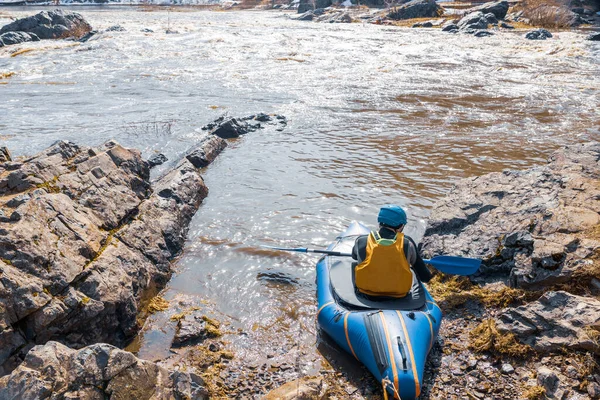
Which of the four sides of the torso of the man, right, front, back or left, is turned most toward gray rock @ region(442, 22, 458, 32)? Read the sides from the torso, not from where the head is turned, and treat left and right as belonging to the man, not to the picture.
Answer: front

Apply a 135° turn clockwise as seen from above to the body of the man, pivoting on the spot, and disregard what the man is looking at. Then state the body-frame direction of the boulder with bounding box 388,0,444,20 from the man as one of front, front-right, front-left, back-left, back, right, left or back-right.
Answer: back-left

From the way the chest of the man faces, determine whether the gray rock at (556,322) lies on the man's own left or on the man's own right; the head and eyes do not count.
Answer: on the man's own right

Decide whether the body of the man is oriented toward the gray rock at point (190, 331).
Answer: no

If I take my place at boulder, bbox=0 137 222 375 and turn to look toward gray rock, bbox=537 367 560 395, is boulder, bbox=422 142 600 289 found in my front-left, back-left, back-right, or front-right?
front-left

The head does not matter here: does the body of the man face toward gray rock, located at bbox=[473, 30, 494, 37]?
yes

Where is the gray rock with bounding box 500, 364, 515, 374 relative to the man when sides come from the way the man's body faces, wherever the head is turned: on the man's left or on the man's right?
on the man's right

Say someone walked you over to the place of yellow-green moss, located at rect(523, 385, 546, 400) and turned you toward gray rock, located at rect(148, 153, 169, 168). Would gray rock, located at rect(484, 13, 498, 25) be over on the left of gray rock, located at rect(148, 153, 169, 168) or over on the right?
right

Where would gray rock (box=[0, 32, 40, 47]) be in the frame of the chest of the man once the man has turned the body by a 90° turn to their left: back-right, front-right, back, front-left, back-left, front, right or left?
front-right

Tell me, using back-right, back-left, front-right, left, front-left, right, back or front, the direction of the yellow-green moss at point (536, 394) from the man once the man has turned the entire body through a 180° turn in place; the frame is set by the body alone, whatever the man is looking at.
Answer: front-left

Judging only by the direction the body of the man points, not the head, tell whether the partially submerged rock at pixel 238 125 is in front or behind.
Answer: in front

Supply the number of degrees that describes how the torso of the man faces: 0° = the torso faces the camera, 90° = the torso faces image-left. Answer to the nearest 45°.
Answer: approximately 180°

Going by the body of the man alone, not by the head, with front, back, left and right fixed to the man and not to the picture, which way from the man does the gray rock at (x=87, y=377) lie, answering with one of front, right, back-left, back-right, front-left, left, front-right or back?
back-left

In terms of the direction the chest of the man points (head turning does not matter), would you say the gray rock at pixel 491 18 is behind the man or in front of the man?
in front

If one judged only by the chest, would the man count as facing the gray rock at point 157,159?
no

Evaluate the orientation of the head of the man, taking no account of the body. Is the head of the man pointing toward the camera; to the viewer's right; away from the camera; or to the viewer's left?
away from the camera

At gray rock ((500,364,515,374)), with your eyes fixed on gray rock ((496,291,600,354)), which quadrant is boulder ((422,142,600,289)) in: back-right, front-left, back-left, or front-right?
front-left

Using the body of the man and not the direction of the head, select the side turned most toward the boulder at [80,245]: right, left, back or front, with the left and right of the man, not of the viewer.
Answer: left

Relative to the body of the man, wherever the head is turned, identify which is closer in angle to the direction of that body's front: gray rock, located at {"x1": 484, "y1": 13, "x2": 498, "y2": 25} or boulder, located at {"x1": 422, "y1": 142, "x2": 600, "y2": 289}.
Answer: the gray rock
